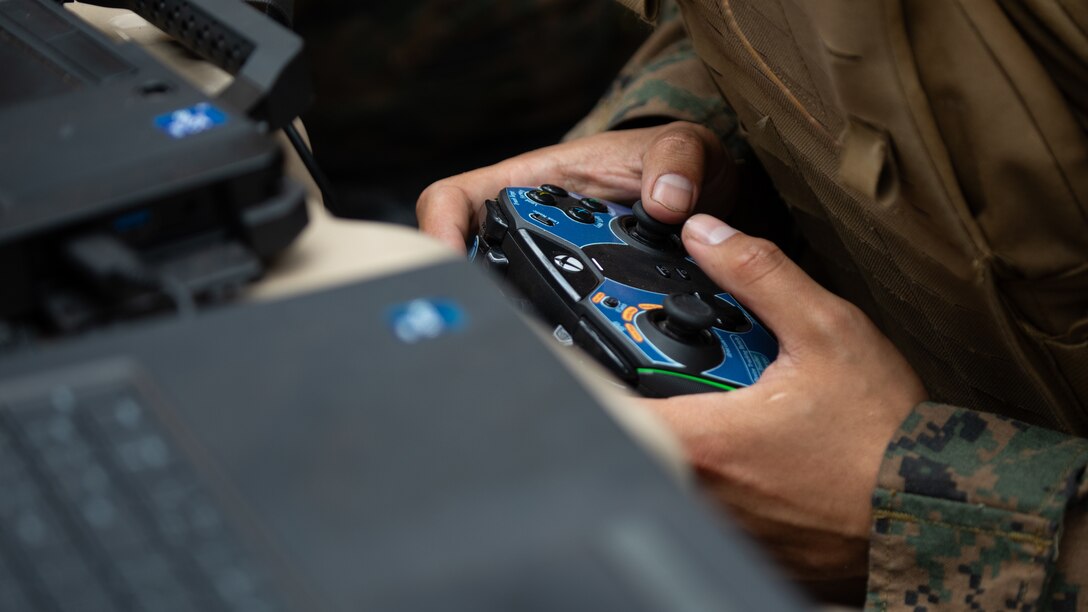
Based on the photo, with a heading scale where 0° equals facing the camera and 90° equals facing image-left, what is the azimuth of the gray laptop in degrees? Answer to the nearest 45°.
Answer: approximately 225°
